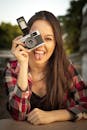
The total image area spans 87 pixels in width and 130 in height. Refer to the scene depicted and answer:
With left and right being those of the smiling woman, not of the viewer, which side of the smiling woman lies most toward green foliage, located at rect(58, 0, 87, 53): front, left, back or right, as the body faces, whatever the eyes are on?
back

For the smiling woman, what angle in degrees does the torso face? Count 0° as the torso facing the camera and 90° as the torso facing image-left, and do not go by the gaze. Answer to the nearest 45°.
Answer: approximately 0°
